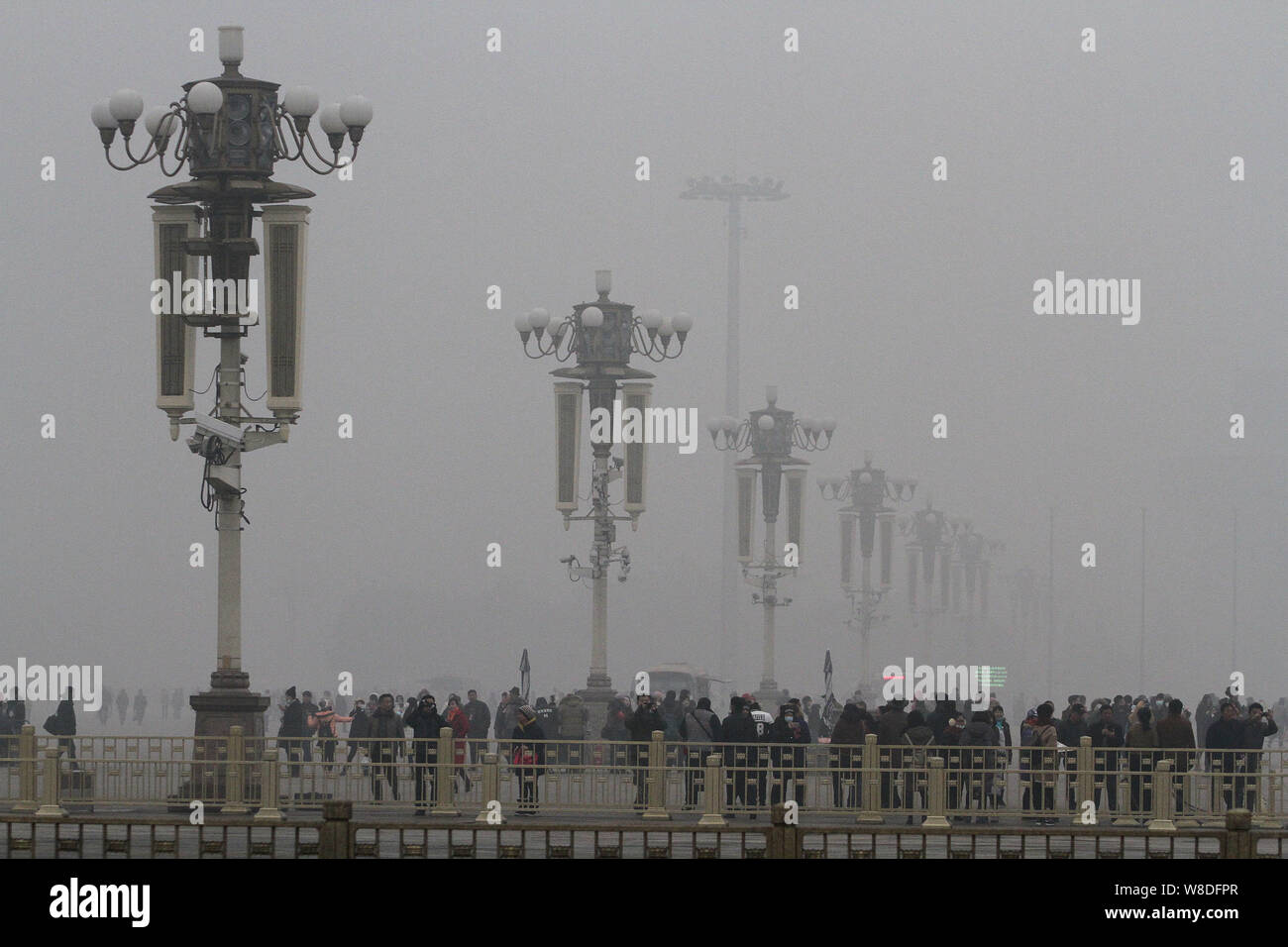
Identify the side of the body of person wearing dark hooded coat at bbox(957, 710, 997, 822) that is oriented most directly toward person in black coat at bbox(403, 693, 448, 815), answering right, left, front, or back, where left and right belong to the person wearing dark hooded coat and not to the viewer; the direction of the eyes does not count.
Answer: left

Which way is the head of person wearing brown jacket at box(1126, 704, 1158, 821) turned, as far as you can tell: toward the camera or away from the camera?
away from the camera

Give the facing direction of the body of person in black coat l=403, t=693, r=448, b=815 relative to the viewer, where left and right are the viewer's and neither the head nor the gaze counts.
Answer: facing the viewer

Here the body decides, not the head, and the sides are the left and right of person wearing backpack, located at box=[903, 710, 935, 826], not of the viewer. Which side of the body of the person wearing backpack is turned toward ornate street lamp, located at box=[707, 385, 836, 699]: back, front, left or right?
front

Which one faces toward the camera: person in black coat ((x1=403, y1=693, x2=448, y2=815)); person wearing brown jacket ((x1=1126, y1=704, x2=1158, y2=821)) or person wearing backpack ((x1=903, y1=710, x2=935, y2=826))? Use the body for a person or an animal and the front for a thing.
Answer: the person in black coat

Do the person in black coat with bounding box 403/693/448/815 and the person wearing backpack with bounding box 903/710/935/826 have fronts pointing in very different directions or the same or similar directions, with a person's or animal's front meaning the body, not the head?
very different directions

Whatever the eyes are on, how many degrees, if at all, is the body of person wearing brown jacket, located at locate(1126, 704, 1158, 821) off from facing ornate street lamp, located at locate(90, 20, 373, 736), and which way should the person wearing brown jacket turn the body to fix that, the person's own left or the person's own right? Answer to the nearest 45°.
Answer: approximately 90° to the person's own left

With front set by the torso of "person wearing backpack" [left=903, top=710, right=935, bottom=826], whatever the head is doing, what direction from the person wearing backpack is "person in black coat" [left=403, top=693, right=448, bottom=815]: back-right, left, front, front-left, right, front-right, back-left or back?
left

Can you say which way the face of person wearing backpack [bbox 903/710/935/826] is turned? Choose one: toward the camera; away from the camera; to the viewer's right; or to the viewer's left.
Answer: away from the camera

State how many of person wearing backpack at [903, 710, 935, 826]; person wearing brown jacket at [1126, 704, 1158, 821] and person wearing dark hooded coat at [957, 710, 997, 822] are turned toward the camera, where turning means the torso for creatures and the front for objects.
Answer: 0

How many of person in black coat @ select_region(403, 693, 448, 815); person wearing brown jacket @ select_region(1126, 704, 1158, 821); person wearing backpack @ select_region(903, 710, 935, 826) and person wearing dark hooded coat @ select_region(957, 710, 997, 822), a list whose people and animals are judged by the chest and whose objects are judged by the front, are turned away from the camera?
3

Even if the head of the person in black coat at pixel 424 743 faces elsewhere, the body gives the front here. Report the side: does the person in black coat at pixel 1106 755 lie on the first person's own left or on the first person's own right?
on the first person's own left

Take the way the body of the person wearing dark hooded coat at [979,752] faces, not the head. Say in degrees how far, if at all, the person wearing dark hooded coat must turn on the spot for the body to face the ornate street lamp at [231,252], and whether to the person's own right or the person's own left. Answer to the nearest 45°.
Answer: approximately 90° to the person's own left
